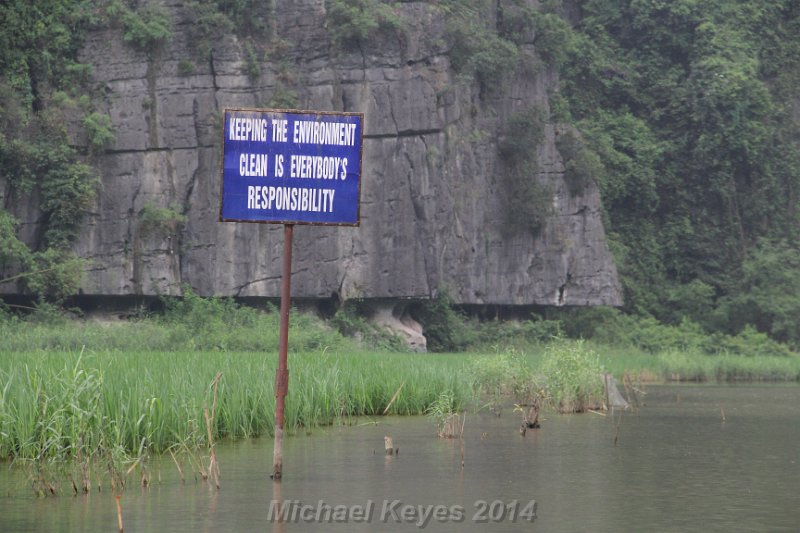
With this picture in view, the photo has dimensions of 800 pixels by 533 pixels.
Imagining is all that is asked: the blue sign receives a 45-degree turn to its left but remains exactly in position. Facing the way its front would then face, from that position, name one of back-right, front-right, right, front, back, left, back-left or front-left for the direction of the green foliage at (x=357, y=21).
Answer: back-left

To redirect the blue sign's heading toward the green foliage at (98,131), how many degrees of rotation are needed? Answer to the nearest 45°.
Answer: approximately 180°

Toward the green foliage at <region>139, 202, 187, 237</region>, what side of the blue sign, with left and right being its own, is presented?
back

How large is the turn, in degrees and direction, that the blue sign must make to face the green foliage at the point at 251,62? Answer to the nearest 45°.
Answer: approximately 180°

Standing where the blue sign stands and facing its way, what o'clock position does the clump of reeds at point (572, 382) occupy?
The clump of reeds is roughly at 7 o'clock from the blue sign.

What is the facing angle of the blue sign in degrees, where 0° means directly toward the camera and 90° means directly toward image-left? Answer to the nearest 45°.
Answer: approximately 0°

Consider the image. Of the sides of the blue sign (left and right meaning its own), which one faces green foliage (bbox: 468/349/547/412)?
back

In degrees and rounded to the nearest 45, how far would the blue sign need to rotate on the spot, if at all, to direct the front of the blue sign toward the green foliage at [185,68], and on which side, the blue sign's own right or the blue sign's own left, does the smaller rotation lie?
approximately 180°

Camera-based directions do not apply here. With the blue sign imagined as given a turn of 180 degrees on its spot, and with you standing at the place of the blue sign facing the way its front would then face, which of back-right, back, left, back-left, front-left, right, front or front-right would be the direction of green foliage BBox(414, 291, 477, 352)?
front

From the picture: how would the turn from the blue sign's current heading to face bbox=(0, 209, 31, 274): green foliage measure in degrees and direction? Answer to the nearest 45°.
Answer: approximately 180°

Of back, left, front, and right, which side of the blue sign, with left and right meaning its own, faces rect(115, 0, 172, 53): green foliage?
back

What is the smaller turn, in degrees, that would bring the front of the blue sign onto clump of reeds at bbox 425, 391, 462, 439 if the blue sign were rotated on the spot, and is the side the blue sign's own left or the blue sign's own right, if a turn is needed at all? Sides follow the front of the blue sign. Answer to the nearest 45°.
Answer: approximately 135° to the blue sign's own left

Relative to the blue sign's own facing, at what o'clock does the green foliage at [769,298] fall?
The green foliage is roughly at 7 o'clock from the blue sign.

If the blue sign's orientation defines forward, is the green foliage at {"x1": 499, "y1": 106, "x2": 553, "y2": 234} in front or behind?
behind
